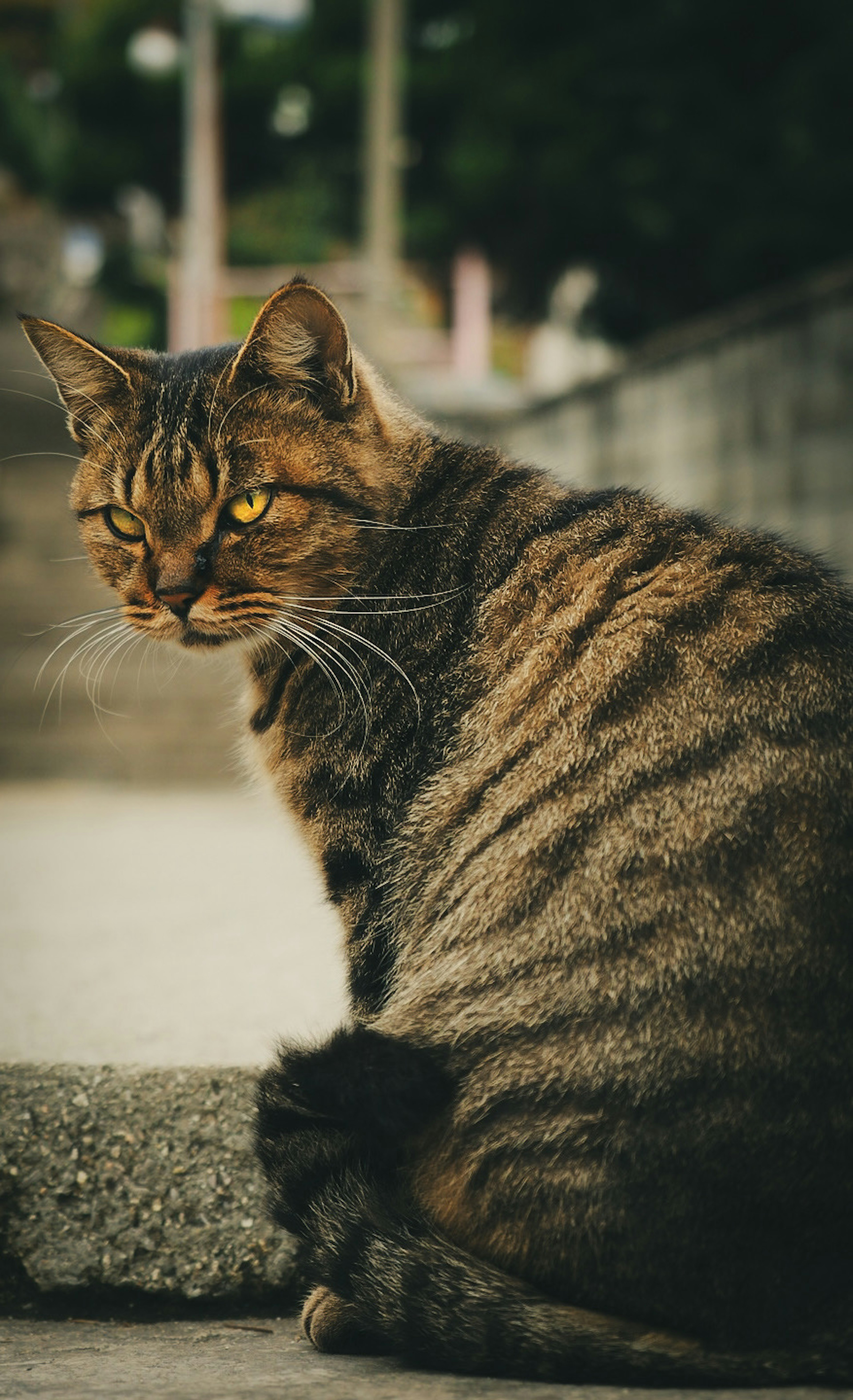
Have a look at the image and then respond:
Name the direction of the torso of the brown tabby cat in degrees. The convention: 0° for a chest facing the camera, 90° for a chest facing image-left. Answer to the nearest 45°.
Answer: approximately 90°

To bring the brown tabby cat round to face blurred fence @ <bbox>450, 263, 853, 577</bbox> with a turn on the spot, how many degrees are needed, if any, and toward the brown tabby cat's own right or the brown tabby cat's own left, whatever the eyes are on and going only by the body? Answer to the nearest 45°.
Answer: approximately 90° to the brown tabby cat's own right

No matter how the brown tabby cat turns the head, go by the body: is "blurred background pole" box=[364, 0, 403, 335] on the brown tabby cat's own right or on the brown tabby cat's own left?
on the brown tabby cat's own right
